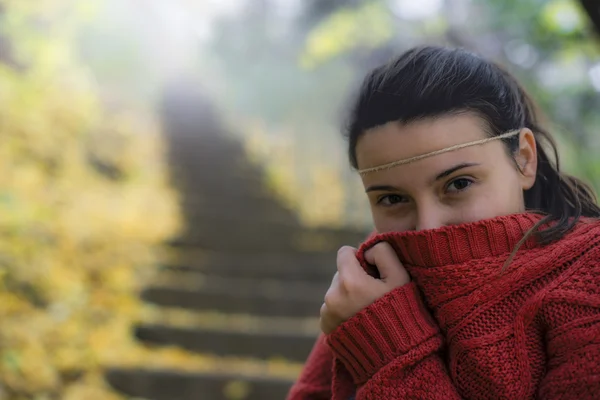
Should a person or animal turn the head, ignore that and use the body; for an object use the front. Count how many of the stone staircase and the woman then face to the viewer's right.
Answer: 0

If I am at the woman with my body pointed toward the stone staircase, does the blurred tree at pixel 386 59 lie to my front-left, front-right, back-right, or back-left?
front-right

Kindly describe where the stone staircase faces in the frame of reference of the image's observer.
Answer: facing the viewer

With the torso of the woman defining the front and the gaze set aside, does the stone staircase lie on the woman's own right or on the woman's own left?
on the woman's own right

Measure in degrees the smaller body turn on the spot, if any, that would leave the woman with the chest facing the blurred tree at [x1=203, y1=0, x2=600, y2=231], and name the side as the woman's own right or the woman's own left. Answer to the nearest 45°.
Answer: approximately 135° to the woman's own right

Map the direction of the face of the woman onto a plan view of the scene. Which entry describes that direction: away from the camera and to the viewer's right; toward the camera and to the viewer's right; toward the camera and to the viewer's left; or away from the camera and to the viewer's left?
toward the camera and to the viewer's left

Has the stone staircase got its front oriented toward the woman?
yes
